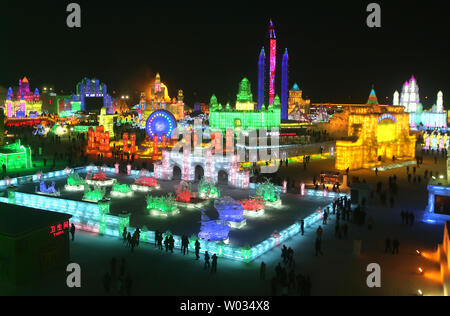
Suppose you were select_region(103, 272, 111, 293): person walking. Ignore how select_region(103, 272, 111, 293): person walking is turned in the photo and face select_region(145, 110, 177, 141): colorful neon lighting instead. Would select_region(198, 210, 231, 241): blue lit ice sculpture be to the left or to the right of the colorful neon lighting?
right

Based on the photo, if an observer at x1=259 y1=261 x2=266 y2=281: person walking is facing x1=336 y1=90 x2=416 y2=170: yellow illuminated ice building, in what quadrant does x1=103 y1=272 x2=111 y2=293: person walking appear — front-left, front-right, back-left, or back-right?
back-left

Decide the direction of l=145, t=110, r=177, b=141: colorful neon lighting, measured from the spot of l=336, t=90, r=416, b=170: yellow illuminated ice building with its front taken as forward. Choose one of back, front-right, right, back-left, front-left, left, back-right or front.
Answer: back-right

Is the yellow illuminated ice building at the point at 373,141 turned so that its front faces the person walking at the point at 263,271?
no

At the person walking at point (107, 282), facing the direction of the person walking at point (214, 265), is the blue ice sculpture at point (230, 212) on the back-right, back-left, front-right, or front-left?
front-left

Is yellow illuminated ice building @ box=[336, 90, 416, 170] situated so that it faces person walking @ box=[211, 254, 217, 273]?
no

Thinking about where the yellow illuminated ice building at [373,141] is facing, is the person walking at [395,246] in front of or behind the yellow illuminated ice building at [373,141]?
in front
